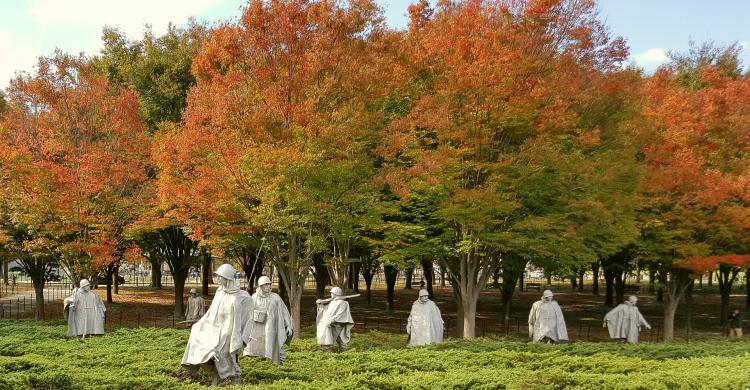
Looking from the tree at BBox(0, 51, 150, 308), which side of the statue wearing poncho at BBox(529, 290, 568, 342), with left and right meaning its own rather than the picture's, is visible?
right

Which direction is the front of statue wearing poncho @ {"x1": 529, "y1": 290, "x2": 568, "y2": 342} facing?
toward the camera

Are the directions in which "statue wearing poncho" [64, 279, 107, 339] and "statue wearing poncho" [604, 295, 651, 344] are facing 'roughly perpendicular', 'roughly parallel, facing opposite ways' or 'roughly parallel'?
roughly parallel

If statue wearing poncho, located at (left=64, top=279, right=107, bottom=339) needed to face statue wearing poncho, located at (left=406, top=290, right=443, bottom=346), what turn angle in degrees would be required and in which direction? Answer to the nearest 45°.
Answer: approximately 45° to its left

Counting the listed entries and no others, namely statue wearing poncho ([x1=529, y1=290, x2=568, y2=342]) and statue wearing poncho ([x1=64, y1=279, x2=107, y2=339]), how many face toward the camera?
2

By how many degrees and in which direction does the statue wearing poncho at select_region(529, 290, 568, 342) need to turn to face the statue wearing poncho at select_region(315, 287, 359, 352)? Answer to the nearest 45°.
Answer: approximately 45° to its right

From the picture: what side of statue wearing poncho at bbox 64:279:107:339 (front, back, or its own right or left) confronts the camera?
front
